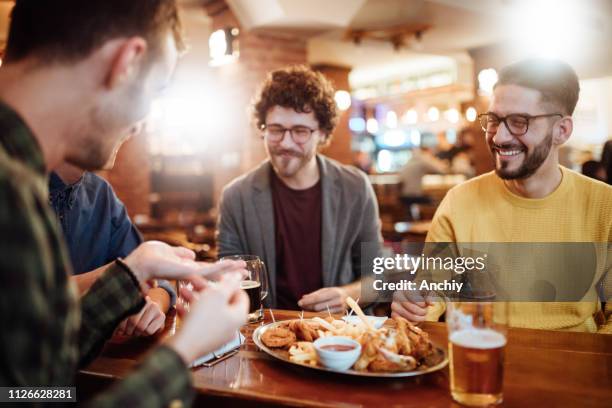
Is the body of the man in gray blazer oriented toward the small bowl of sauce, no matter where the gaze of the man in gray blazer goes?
yes

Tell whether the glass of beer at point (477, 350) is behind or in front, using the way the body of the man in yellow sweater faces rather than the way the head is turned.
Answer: in front

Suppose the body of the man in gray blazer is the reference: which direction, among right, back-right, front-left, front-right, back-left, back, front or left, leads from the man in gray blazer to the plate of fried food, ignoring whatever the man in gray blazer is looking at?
front

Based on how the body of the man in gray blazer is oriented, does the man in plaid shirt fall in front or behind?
in front

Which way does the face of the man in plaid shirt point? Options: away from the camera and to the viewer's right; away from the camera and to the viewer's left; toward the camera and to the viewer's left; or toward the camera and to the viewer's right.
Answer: away from the camera and to the viewer's right

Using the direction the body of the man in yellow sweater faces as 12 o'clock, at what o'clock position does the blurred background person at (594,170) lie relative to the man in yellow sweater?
The blurred background person is roughly at 5 o'clock from the man in yellow sweater.

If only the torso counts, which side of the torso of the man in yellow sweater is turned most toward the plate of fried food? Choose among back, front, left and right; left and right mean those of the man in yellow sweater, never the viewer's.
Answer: front

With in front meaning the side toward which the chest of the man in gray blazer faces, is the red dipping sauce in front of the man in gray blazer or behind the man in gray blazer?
in front

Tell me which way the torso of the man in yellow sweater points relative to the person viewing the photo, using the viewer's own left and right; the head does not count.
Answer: facing the viewer and to the left of the viewer

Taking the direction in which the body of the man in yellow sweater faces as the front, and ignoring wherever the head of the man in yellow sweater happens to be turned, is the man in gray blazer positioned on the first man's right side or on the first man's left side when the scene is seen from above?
on the first man's right side

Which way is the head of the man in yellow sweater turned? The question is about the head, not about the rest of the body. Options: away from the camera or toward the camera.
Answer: toward the camera

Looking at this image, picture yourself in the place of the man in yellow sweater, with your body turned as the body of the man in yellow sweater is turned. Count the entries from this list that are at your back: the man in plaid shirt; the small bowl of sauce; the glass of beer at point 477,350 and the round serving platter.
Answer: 0

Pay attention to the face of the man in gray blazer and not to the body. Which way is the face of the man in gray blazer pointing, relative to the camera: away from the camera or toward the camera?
toward the camera

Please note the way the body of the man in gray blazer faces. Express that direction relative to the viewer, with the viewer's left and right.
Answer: facing the viewer

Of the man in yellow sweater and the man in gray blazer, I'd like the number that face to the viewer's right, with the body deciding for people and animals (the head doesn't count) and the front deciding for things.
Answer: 0

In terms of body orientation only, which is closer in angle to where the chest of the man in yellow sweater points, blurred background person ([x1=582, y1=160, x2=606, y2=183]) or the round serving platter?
the round serving platter

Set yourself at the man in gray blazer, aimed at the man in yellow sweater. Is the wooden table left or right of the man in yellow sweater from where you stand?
right
